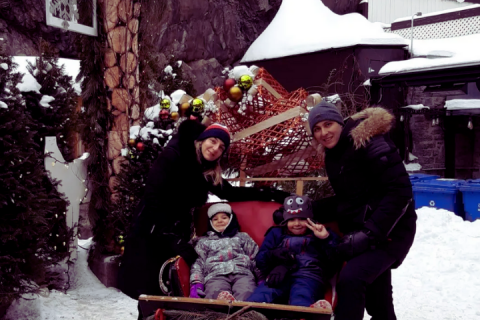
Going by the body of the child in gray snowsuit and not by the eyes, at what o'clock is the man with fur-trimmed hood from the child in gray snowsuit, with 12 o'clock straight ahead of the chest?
The man with fur-trimmed hood is roughly at 10 o'clock from the child in gray snowsuit.

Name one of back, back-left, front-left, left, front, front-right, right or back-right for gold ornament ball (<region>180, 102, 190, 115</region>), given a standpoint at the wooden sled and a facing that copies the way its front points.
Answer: back

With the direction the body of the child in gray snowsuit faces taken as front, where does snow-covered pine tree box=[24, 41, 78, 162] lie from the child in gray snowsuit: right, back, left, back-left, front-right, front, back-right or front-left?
back-right

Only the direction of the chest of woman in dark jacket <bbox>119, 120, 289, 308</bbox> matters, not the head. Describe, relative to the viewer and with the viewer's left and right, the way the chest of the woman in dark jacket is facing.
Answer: facing the viewer and to the right of the viewer

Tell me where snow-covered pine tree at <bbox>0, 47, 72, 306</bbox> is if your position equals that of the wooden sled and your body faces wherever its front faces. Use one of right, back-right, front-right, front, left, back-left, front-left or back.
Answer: back-right

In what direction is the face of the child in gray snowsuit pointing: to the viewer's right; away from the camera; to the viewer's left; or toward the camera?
toward the camera

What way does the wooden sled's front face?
toward the camera

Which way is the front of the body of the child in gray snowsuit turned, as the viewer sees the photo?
toward the camera

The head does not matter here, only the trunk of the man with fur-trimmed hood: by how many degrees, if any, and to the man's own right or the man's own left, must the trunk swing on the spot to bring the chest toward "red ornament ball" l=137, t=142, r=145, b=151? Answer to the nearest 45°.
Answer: approximately 90° to the man's own right

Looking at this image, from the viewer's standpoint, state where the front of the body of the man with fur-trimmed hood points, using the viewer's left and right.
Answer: facing the viewer and to the left of the viewer

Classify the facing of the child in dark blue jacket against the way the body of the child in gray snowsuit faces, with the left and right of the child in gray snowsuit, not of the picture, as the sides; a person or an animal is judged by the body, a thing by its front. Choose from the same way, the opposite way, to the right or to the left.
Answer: the same way

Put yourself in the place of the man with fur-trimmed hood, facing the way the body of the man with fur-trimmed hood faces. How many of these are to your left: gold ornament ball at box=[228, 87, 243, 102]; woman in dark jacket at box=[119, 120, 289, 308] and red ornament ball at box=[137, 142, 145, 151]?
0
